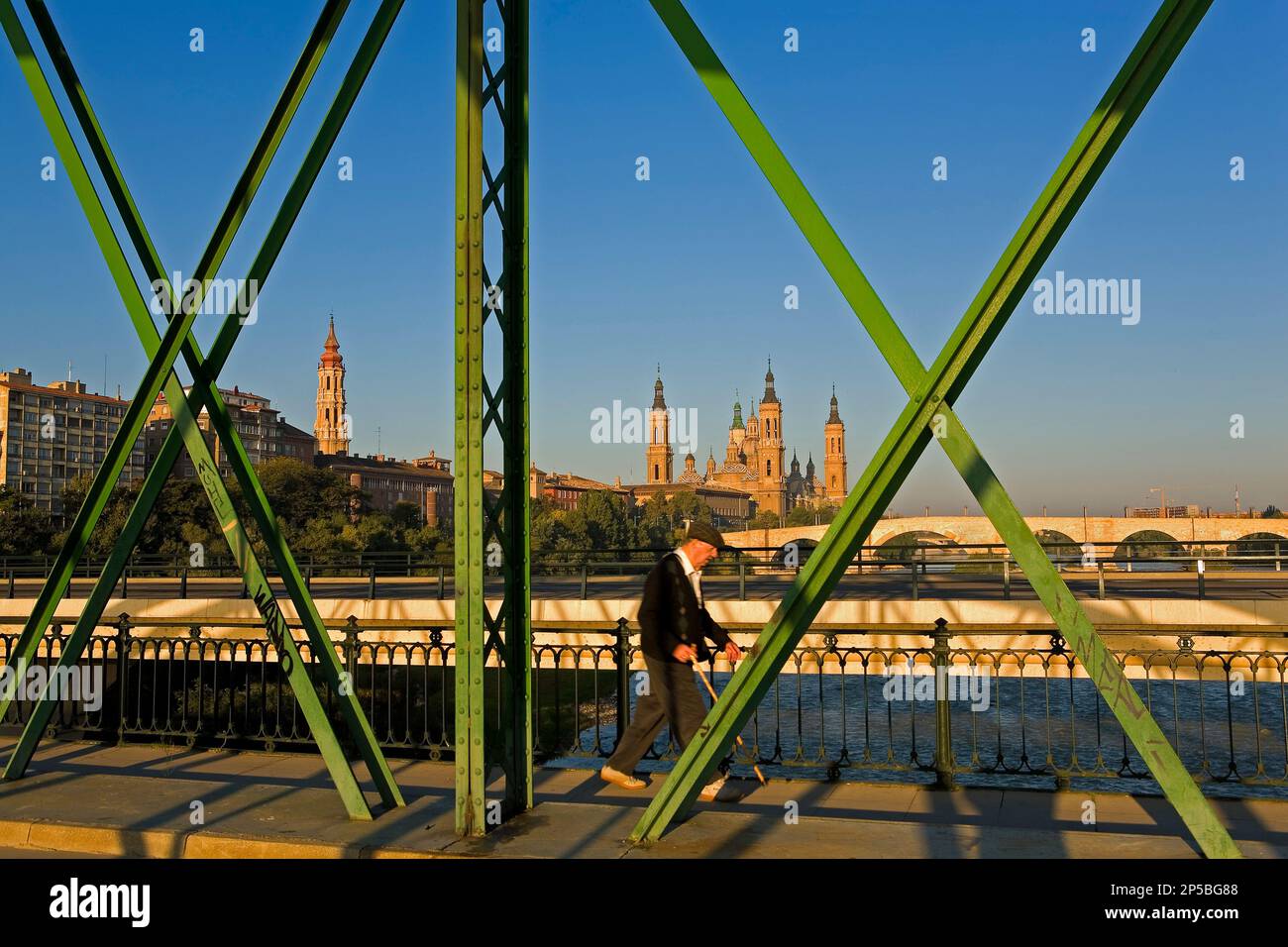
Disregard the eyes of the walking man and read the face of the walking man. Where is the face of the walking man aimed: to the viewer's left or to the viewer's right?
to the viewer's right

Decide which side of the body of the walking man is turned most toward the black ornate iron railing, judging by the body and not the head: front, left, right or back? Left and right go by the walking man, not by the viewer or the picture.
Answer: left

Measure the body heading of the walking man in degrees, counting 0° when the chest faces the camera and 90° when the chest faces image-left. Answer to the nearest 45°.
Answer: approximately 270°
